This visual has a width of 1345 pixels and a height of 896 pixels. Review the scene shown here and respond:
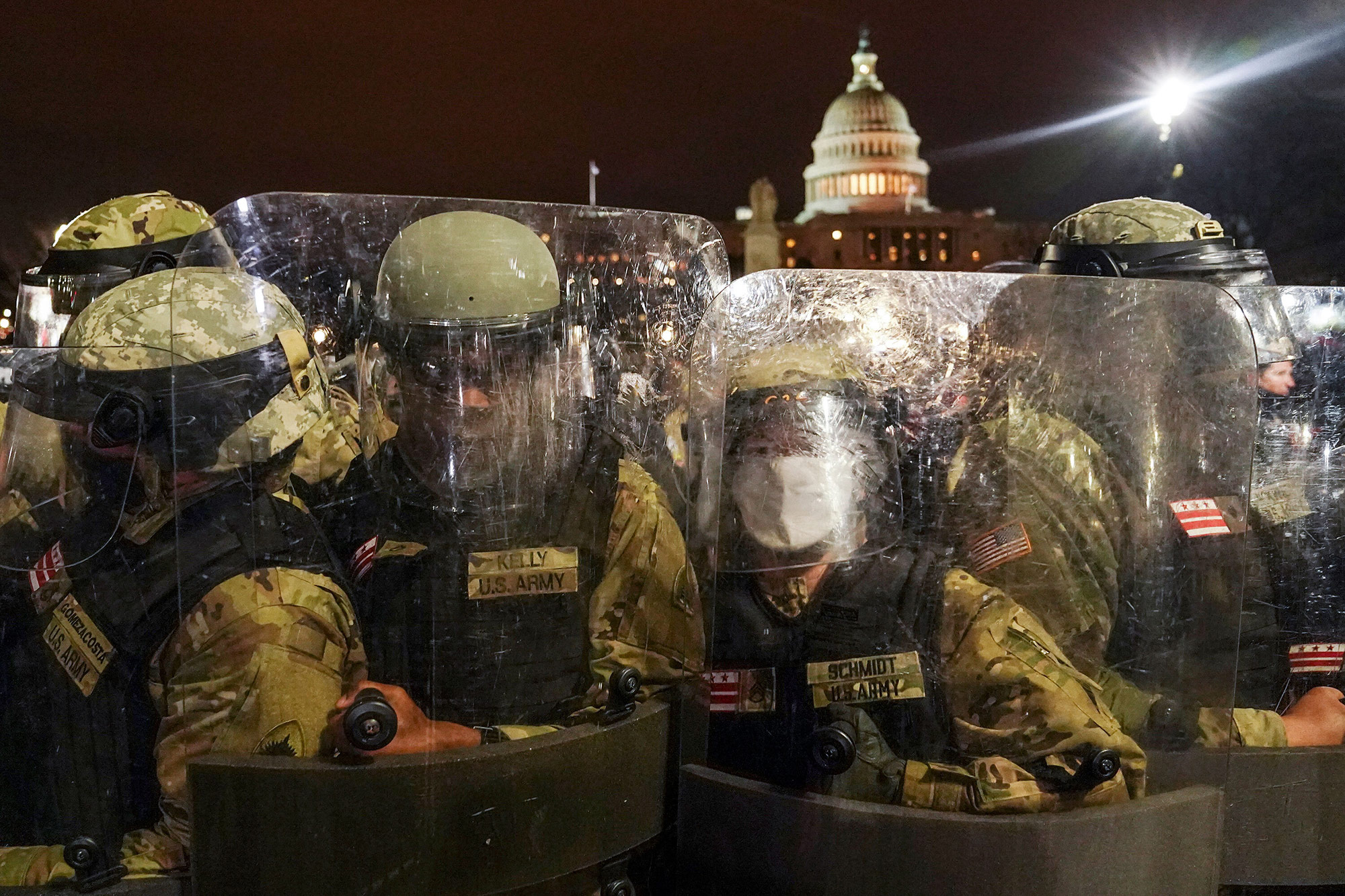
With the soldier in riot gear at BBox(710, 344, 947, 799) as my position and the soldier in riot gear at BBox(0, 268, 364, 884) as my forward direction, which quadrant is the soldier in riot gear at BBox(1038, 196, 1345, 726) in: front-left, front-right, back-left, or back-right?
back-right

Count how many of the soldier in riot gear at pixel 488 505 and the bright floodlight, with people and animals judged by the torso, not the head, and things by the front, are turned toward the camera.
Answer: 2

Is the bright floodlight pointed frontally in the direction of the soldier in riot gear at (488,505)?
yes

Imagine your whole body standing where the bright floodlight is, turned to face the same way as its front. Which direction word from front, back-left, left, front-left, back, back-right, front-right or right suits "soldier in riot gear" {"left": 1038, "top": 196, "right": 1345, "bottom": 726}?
front

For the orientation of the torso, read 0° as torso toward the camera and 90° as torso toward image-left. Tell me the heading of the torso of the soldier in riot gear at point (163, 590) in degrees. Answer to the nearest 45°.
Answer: approximately 45°

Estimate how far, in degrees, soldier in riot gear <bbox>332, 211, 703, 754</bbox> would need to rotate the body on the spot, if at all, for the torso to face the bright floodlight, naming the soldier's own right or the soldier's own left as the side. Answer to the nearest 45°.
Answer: approximately 135° to the soldier's own left

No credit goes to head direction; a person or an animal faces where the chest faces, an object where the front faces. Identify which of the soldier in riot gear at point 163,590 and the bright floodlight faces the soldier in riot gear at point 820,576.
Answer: the bright floodlight

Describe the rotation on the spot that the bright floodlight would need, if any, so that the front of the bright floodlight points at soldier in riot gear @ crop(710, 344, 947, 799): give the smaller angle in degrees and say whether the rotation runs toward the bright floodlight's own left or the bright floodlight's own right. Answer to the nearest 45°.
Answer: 0° — it already faces them

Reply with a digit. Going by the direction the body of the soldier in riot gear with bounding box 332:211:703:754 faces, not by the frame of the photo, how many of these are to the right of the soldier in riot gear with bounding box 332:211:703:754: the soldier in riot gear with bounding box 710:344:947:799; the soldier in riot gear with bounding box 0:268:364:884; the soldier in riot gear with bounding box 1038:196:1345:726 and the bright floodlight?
1

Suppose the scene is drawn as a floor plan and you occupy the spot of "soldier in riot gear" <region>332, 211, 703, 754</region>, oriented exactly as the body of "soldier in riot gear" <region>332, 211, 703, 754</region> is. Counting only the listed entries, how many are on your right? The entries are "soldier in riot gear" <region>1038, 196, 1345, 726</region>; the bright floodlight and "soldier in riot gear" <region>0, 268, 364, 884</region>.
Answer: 1

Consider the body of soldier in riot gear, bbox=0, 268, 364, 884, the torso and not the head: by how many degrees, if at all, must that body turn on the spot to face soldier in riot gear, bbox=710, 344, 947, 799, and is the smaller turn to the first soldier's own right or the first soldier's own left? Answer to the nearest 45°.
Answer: approximately 135° to the first soldier's own left

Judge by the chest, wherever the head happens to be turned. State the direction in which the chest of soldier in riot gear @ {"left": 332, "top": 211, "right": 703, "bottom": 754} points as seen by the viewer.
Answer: toward the camera
